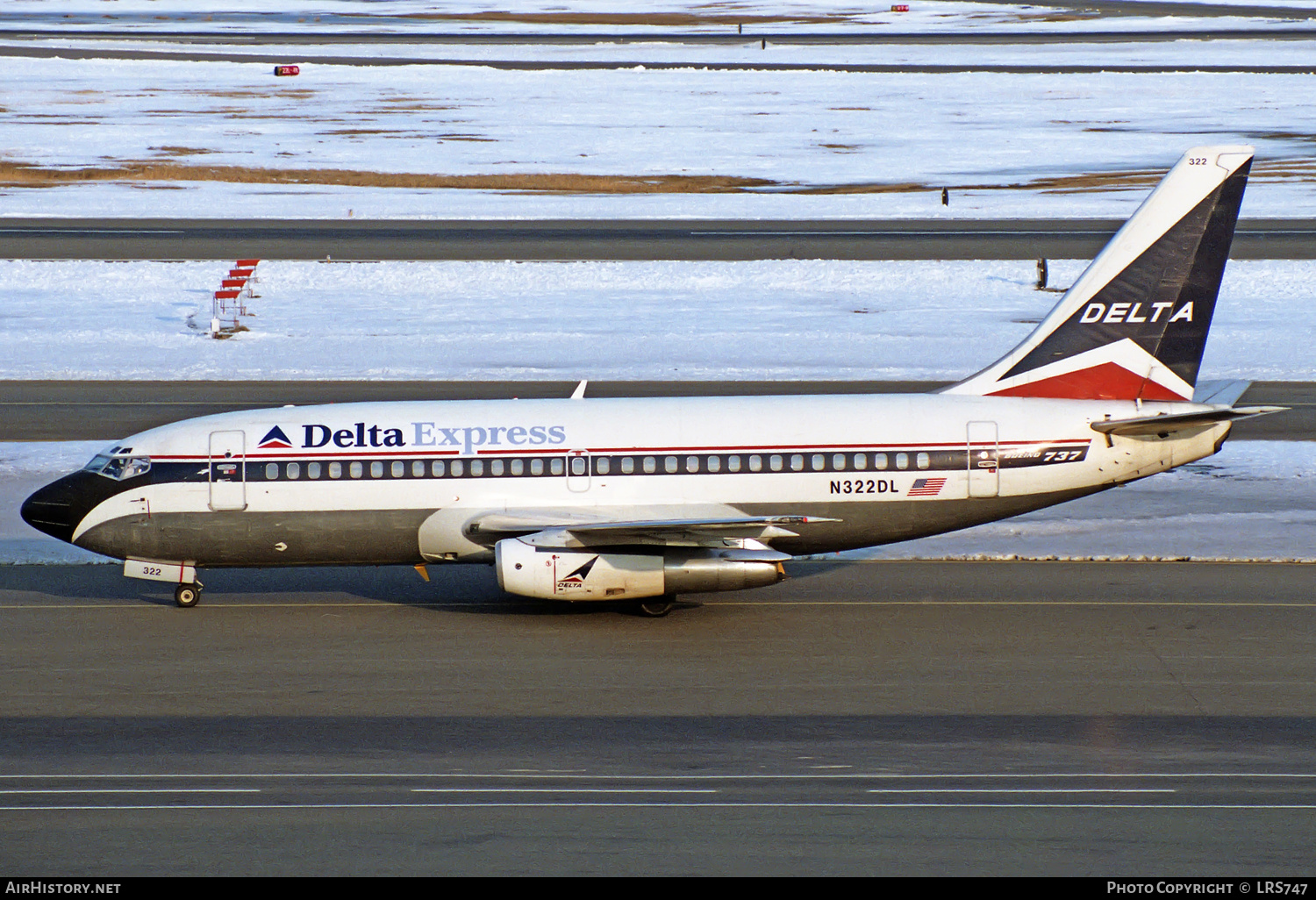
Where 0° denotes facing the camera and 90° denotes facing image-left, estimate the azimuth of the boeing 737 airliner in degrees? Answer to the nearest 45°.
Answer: approximately 90°
